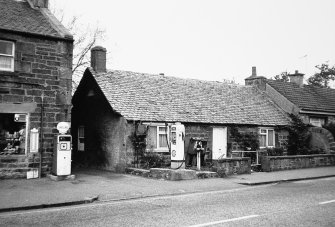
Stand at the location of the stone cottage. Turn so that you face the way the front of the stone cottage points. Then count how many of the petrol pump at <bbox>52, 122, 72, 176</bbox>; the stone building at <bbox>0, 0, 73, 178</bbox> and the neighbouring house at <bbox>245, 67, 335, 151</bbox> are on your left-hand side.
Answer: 1

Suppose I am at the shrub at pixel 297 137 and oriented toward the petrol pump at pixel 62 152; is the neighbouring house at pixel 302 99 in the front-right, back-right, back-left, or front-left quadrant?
back-right

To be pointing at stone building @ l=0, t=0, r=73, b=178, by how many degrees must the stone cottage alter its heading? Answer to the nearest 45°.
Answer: approximately 90° to its right

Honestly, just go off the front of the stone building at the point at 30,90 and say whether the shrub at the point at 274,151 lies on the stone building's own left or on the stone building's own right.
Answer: on the stone building's own left

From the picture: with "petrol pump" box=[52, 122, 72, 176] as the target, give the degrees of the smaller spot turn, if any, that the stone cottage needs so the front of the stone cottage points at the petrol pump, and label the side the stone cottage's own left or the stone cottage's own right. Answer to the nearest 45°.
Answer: approximately 45° to the stone cottage's own right

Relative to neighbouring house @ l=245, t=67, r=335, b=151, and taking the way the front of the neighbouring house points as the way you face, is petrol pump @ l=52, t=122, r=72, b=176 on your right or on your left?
on your right

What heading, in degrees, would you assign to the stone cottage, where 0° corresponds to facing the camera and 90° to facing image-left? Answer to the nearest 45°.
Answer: approximately 315°

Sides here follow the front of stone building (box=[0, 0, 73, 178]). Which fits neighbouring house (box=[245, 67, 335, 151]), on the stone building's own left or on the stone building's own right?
on the stone building's own left

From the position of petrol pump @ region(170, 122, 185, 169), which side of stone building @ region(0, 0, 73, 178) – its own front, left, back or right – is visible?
left

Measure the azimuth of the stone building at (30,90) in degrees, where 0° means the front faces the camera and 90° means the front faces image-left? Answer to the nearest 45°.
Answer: approximately 0°
